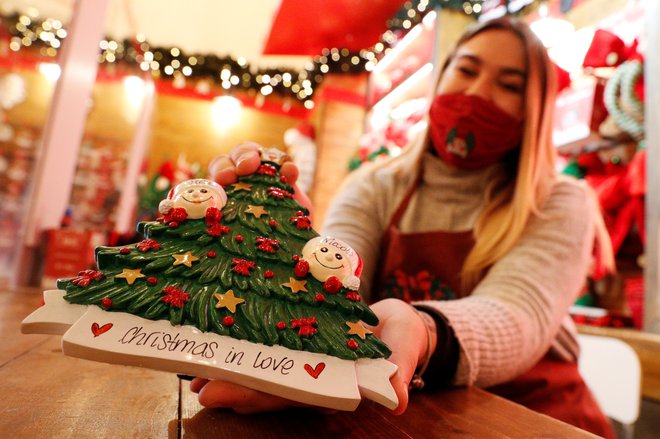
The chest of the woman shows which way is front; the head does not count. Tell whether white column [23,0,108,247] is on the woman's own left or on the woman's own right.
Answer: on the woman's own right

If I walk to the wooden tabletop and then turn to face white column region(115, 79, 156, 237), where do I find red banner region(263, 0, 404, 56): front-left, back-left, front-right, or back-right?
front-right

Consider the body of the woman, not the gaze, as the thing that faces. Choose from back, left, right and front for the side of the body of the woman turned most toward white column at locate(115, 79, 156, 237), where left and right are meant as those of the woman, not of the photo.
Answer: right

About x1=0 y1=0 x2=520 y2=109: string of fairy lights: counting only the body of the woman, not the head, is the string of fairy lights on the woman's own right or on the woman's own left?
on the woman's own right

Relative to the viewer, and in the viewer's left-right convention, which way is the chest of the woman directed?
facing the viewer and to the left of the viewer

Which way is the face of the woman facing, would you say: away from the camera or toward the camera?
toward the camera

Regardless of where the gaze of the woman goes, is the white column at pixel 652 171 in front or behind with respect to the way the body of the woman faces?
behind

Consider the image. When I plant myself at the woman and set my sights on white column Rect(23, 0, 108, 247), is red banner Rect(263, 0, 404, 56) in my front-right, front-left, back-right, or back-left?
front-right

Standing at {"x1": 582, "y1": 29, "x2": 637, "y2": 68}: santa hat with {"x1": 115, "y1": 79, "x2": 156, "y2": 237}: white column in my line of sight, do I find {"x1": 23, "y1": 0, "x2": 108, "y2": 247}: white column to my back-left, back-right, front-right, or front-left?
front-left

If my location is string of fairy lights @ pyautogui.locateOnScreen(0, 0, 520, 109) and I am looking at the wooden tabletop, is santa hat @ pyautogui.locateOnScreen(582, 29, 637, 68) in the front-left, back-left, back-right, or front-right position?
front-left

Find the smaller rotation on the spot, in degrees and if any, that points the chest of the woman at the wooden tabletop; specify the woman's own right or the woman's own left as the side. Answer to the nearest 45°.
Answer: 0° — they already face it
